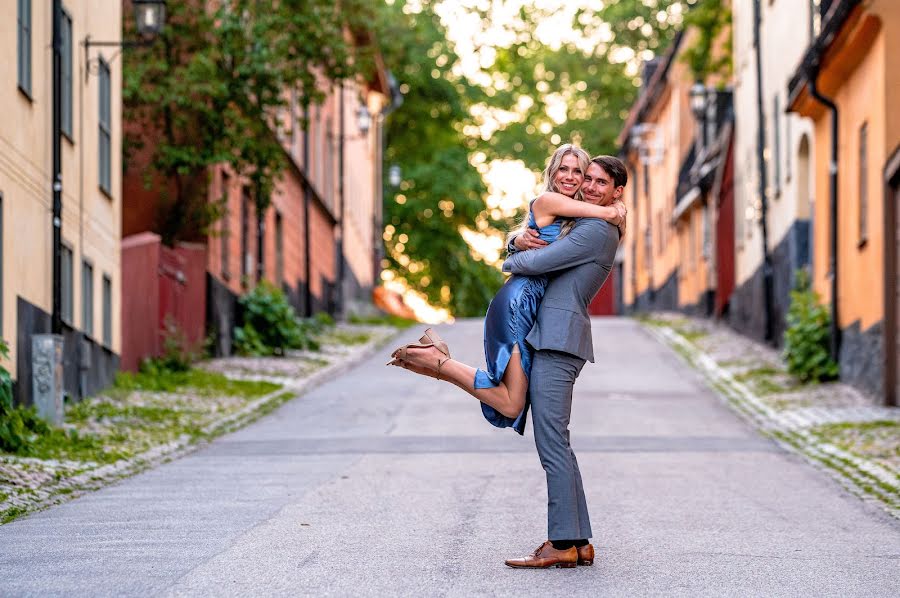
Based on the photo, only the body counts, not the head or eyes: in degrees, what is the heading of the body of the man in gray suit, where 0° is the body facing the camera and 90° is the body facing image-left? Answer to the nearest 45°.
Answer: approximately 90°

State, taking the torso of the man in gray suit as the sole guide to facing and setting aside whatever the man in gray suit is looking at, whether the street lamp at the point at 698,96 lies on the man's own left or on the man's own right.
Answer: on the man's own right

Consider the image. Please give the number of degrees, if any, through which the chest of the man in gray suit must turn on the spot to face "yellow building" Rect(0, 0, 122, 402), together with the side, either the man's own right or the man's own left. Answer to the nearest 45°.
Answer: approximately 45° to the man's own right

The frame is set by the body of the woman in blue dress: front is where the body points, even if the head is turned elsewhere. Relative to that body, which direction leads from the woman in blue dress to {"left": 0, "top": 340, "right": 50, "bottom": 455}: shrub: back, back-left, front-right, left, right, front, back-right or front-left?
back-left

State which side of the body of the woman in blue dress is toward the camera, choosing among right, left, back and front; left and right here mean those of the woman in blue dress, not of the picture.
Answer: right

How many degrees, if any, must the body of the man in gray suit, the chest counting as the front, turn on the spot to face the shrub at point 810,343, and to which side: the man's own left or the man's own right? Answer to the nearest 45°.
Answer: approximately 90° to the man's own right
